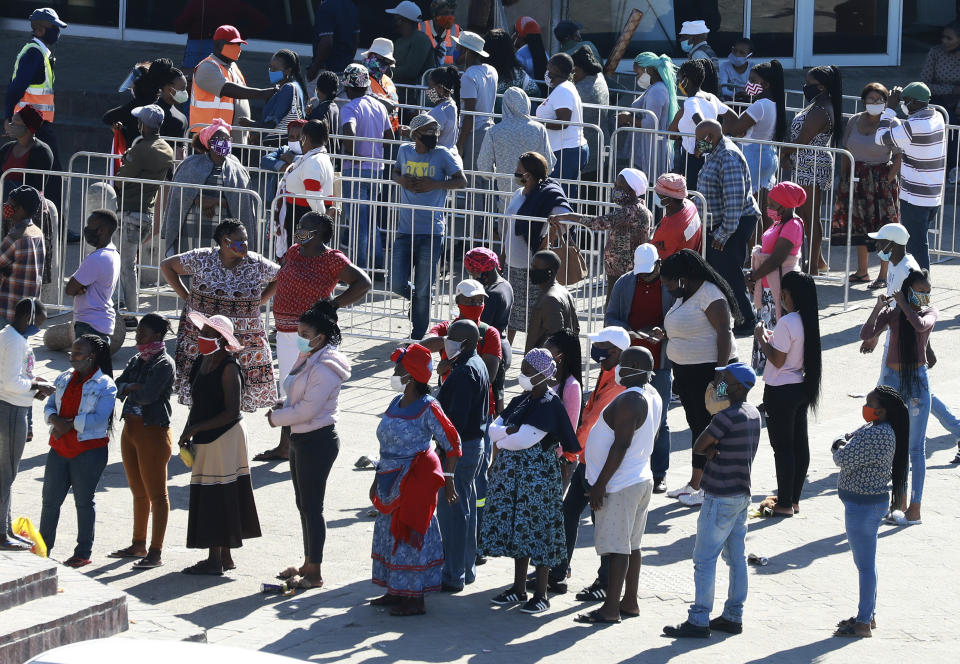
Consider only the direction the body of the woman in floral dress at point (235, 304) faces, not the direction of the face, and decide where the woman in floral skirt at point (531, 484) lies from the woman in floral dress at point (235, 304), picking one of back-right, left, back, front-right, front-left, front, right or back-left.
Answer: front-left

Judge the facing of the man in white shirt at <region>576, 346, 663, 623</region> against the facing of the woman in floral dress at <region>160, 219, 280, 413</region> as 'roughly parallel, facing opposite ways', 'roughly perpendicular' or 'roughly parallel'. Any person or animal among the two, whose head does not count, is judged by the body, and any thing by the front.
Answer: roughly perpendicular

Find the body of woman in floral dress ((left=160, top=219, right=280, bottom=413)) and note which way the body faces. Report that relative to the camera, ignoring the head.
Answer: toward the camera

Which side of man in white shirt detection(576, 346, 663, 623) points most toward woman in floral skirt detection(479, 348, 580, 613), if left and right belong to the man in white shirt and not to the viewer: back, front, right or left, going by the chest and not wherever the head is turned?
front

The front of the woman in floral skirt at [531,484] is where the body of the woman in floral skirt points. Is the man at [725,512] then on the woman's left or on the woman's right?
on the woman's left

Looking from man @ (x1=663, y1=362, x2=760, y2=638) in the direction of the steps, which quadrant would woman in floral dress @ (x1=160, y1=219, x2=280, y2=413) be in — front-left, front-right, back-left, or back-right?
front-right

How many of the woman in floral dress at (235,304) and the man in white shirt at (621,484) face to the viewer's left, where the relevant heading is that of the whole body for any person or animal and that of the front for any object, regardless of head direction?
1

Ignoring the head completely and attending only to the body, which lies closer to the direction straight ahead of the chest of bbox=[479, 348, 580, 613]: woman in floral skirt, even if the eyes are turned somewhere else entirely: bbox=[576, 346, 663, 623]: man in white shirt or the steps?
the steps
